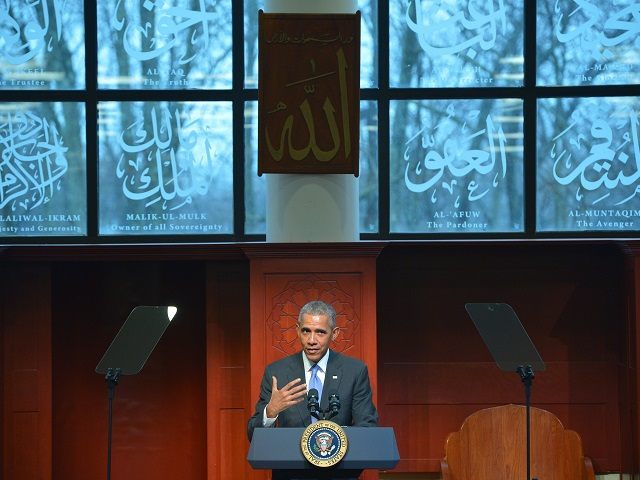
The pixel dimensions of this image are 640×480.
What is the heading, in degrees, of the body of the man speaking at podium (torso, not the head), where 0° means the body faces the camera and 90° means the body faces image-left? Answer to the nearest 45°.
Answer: approximately 0°

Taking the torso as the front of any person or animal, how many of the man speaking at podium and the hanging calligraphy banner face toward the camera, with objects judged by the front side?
2

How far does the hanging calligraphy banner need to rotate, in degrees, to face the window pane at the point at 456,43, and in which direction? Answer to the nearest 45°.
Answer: approximately 135° to its left

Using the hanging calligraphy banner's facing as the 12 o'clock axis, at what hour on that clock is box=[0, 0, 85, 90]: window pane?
The window pane is roughly at 4 o'clock from the hanging calligraphy banner.

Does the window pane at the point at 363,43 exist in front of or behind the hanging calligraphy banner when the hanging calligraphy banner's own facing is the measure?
behind

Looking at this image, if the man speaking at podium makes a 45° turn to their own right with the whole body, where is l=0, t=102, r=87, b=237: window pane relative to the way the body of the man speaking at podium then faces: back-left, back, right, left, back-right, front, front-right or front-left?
right
